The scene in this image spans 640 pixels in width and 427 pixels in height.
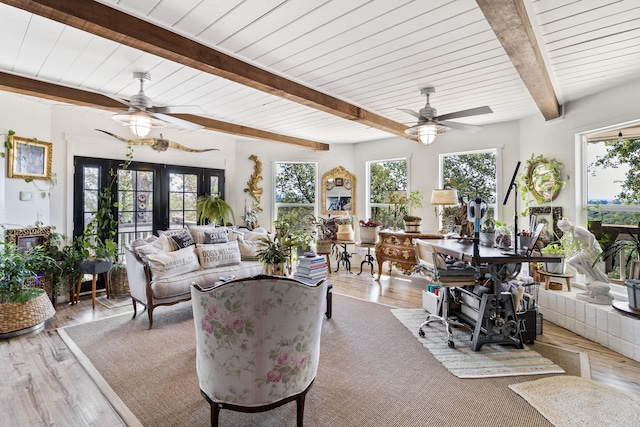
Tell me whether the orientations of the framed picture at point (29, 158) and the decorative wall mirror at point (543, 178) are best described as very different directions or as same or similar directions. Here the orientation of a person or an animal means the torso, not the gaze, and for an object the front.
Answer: very different directions

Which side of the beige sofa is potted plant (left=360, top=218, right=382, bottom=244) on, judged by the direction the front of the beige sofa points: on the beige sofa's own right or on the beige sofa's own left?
on the beige sofa's own left

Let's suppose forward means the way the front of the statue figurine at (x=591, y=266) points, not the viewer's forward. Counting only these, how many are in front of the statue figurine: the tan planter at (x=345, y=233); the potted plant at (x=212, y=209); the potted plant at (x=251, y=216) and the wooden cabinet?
4

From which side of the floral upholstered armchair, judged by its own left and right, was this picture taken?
back

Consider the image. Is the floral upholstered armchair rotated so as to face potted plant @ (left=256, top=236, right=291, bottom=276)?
yes

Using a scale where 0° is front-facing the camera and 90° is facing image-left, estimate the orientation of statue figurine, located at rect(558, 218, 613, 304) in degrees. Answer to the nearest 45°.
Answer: approximately 90°

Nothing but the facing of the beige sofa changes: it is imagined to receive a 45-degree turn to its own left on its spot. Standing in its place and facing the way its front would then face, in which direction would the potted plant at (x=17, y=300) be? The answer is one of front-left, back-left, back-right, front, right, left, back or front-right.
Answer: back

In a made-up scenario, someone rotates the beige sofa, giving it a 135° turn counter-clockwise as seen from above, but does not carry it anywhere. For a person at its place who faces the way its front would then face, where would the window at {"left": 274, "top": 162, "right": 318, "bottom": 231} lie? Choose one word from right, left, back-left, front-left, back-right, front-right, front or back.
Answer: front-right

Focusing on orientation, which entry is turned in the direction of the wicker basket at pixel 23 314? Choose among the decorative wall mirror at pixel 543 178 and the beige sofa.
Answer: the decorative wall mirror
